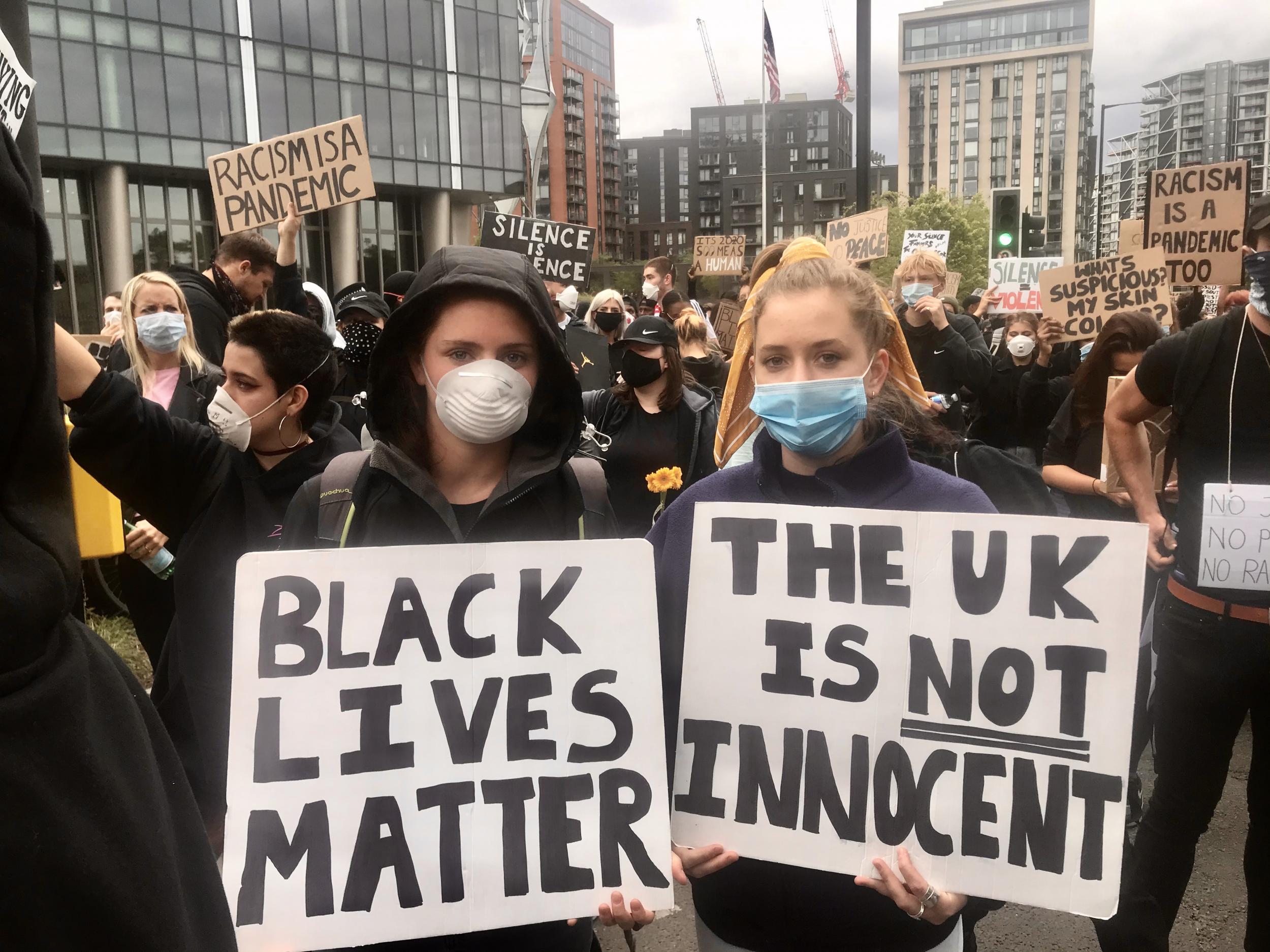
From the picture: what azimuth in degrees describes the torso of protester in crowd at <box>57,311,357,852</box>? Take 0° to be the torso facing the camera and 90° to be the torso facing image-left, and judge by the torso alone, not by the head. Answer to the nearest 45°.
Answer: approximately 45°

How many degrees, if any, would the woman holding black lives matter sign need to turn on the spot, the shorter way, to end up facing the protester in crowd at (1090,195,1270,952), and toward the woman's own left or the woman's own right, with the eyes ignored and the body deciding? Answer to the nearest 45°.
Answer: approximately 90° to the woman's own left

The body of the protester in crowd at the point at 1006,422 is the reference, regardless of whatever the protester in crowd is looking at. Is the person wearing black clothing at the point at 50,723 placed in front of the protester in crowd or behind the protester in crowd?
in front

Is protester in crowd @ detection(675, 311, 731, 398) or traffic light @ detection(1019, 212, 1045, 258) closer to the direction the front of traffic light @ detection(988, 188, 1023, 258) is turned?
the protester in crowd

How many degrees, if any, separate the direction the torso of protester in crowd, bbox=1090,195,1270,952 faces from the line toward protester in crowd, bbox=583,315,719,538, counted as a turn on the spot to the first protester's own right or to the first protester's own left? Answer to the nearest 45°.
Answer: approximately 135° to the first protester's own right

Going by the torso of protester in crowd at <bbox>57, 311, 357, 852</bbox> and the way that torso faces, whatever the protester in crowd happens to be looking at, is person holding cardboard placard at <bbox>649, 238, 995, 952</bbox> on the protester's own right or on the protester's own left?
on the protester's own left

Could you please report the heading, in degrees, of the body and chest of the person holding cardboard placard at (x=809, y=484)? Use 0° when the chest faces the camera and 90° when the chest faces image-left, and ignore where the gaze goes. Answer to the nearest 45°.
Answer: approximately 0°
